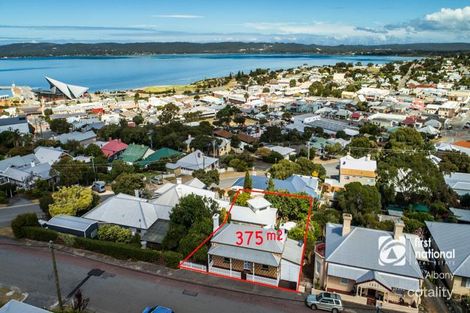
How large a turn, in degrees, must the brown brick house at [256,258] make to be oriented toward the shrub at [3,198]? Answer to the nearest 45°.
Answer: approximately 135° to its right

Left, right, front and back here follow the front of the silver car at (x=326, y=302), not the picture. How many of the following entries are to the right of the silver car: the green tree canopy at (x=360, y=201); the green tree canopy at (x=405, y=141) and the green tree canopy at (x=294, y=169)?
3

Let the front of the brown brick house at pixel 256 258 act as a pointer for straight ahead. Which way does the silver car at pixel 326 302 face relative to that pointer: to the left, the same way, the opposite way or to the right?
to the right

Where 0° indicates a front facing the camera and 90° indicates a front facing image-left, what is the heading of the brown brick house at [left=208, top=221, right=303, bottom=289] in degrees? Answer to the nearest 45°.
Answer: approximately 0°

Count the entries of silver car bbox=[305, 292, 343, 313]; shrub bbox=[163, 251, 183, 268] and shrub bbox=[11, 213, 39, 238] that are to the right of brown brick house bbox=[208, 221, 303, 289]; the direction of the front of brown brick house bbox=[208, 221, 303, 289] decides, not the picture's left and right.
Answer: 2

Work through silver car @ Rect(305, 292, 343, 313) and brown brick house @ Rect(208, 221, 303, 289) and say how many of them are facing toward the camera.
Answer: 1

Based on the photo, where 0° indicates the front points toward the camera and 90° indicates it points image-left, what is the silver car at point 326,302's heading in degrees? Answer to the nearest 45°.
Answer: approximately 90°

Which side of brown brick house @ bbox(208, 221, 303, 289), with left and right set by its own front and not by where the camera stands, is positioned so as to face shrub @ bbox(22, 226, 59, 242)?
right
